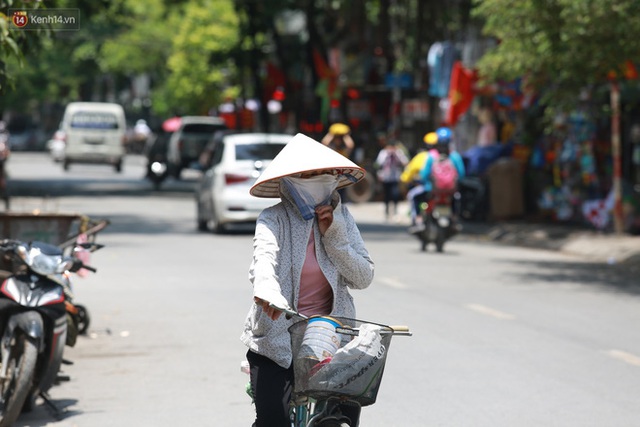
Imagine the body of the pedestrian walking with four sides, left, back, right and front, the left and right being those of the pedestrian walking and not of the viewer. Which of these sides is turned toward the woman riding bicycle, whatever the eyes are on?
front

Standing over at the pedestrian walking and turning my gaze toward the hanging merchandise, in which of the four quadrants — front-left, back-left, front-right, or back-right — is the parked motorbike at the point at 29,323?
back-right

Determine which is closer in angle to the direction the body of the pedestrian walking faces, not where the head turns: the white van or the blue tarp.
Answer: the blue tarp

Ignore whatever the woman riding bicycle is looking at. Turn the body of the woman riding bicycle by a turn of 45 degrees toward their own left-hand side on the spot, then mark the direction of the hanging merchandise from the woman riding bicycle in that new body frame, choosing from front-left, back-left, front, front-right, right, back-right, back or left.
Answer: left

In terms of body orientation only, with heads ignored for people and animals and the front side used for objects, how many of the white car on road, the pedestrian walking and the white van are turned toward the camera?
1

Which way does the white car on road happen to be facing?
away from the camera
